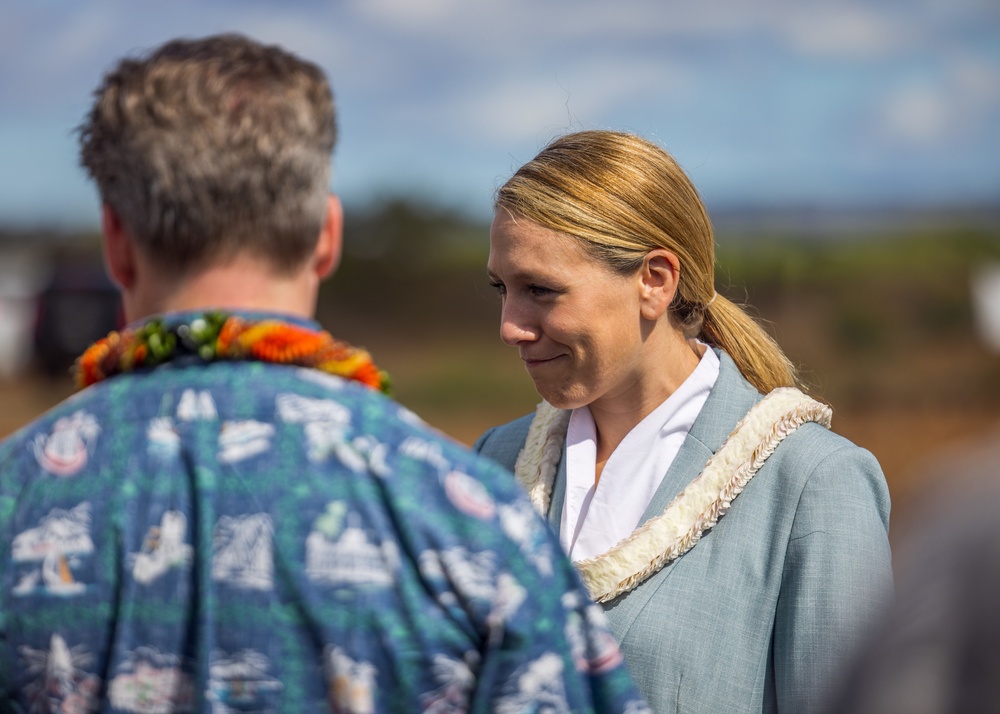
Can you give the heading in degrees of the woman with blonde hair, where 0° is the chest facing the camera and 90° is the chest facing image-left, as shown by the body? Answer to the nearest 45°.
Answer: approximately 45°

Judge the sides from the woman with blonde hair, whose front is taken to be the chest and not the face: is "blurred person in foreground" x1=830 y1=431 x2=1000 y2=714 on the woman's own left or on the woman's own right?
on the woman's own left

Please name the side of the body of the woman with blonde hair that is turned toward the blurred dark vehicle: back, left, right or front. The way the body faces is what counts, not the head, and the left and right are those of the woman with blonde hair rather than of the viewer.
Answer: right
